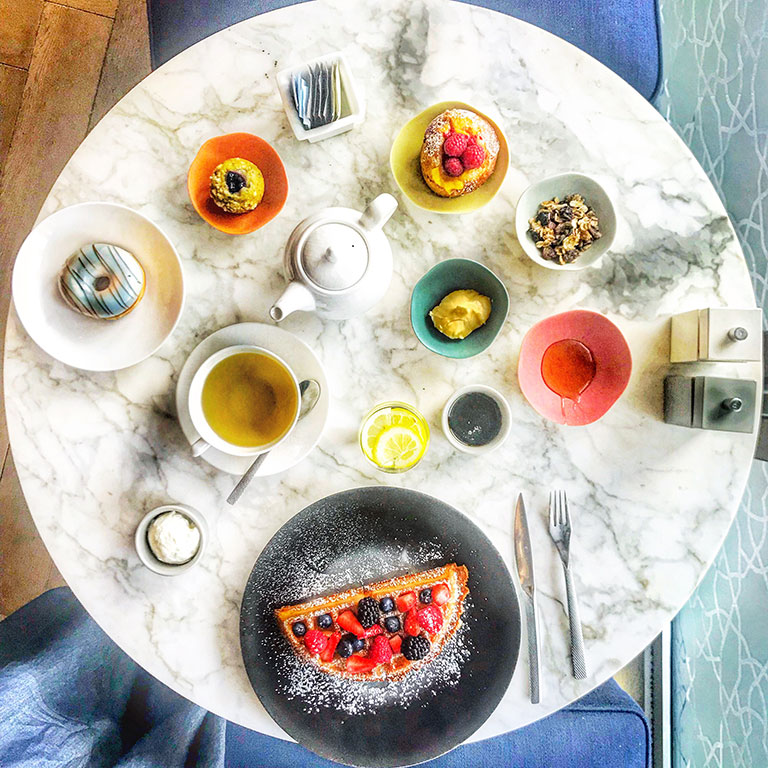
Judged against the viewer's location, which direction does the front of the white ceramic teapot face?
facing the viewer and to the left of the viewer

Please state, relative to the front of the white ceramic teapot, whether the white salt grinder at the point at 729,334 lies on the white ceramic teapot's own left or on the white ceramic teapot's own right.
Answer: on the white ceramic teapot's own left
